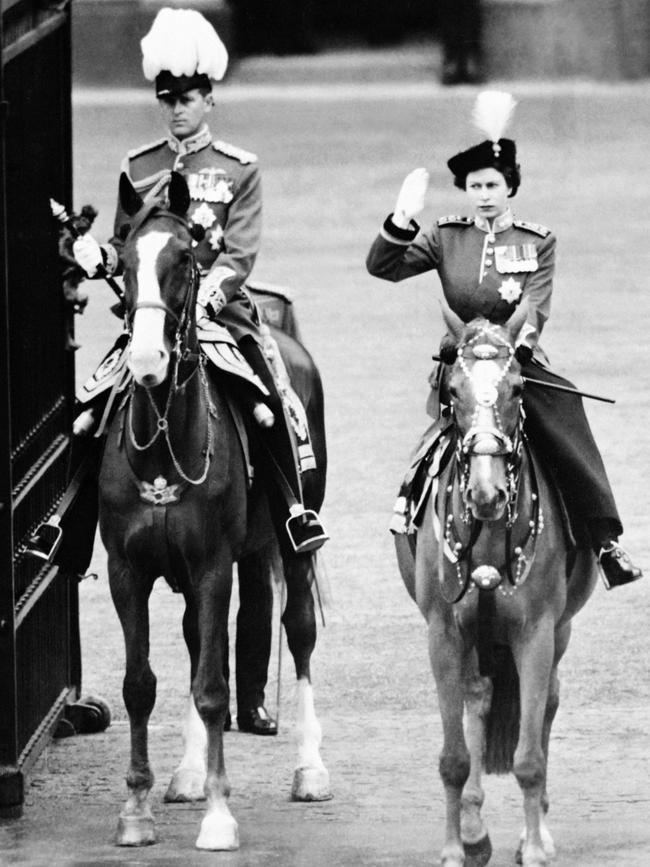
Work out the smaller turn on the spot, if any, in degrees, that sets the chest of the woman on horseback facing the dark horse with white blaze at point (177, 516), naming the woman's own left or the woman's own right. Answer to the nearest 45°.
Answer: approximately 90° to the woman's own right

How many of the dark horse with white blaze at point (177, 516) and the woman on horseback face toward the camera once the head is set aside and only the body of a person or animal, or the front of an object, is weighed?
2

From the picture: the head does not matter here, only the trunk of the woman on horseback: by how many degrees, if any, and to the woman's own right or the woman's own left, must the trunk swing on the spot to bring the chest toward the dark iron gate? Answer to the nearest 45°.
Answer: approximately 90° to the woman's own right

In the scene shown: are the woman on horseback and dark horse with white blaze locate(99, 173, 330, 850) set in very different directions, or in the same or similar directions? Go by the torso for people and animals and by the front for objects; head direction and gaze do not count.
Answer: same or similar directions

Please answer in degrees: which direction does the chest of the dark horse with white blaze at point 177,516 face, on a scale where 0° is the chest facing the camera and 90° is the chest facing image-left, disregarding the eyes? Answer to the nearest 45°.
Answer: approximately 0°

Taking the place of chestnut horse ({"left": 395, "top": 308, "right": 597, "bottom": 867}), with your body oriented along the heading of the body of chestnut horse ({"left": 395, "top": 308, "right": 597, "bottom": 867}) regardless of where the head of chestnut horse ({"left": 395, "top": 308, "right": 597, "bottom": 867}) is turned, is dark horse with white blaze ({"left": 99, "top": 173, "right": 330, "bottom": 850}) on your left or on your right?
on your right

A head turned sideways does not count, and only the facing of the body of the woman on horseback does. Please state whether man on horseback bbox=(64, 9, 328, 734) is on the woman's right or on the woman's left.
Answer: on the woman's right

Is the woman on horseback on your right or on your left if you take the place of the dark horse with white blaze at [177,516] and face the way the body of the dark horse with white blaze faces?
on your left

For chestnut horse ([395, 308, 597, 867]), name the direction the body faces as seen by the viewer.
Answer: toward the camera

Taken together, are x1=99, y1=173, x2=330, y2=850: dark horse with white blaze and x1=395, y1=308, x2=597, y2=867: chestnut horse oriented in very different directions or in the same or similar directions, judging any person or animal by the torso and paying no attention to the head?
same or similar directions
